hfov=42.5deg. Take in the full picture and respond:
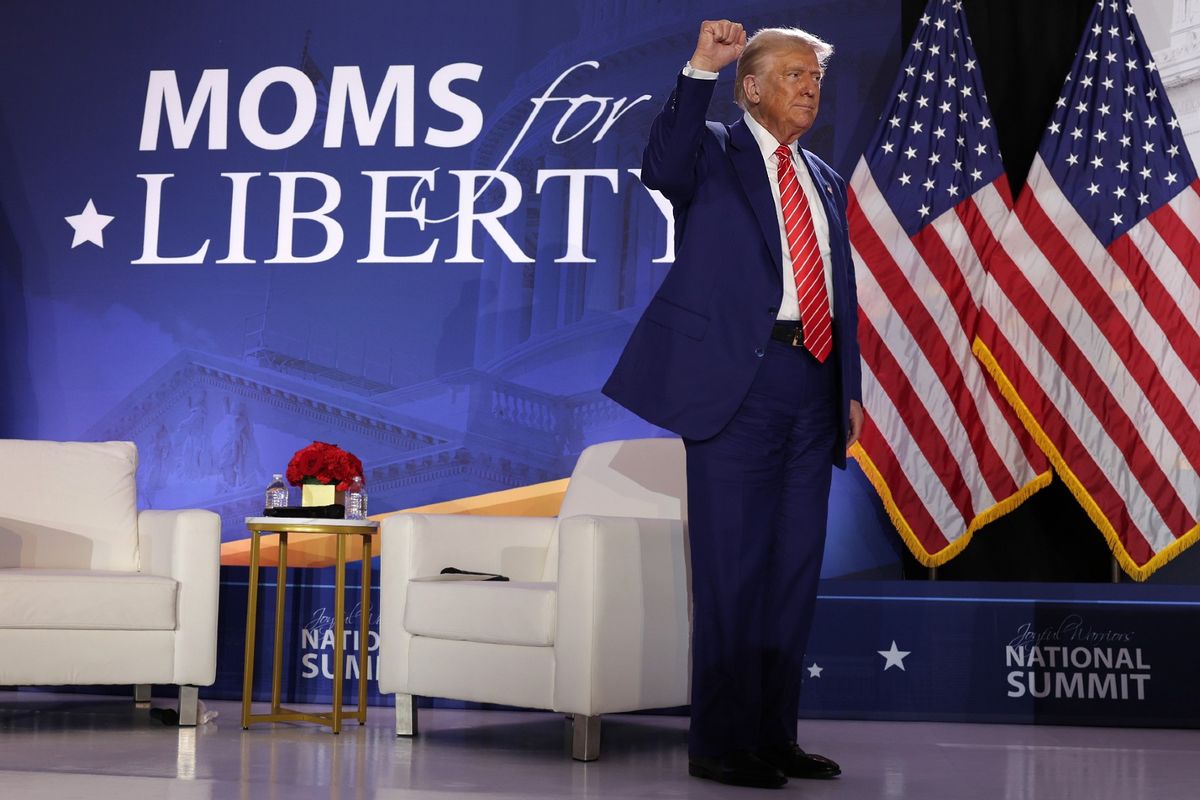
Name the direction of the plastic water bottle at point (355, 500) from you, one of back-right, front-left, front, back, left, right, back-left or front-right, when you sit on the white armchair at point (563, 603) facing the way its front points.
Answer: right

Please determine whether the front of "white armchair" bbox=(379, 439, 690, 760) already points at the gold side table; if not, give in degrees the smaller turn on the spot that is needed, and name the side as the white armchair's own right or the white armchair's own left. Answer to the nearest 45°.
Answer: approximately 90° to the white armchair's own right

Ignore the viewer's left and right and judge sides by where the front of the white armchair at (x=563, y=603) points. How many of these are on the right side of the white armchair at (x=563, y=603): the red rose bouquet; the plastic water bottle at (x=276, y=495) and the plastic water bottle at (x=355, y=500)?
3

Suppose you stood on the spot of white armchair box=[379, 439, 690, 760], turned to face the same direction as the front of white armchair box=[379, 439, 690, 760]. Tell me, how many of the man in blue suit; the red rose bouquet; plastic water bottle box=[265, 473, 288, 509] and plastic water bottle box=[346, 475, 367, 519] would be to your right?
3

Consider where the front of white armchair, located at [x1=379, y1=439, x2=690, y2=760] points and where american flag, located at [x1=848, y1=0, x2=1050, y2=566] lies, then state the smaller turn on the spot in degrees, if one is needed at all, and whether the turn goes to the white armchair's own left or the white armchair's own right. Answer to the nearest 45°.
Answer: approximately 180°

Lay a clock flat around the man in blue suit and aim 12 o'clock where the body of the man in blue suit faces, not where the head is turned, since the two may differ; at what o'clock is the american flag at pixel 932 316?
The american flag is roughly at 8 o'clock from the man in blue suit.

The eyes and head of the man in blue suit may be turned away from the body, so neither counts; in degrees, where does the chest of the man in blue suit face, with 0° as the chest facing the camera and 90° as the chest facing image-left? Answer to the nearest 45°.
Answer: approximately 315°

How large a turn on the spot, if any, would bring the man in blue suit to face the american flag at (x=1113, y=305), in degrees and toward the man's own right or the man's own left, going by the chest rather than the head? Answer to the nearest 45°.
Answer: approximately 90° to the man's own left

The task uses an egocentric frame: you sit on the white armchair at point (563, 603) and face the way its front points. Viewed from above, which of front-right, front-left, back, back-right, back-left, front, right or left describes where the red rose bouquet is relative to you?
right

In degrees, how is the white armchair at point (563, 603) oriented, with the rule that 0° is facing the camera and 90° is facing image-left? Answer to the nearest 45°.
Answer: approximately 45°

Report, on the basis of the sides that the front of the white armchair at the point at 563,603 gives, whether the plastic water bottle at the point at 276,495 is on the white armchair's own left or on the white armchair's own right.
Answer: on the white armchair's own right

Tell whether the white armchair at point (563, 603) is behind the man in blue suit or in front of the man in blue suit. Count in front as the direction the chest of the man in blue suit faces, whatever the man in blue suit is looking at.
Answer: behind

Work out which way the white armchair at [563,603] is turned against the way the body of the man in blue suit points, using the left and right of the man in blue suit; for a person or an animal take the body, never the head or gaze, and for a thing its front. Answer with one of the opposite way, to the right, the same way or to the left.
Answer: to the right
